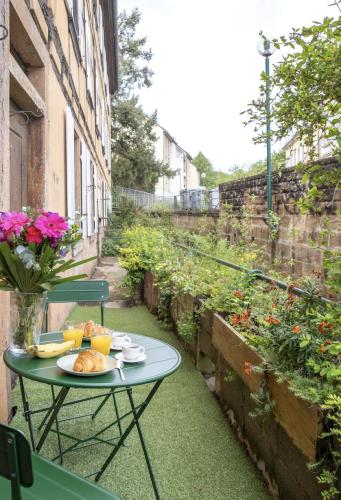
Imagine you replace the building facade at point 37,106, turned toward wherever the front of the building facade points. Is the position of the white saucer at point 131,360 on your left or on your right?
on your right

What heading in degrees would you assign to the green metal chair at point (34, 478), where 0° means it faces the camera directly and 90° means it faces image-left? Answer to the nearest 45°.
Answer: approximately 225°

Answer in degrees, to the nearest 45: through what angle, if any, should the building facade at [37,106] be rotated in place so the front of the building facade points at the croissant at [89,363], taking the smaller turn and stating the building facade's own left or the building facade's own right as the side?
approximately 90° to the building facade's own right

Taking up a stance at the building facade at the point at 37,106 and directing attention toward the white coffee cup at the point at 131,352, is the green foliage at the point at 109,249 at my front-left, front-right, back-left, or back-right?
back-left

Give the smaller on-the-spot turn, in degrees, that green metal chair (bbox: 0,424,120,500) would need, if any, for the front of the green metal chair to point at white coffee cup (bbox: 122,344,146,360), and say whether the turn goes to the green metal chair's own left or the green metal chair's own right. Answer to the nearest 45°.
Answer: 0° — it already faces it

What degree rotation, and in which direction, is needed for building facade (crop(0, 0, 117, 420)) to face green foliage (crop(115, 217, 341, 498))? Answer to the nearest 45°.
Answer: approximately 45° to its right

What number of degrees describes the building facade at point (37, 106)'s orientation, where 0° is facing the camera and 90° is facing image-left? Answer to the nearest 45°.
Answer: approximately 270°

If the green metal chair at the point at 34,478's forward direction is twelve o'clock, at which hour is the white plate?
The white plate is roughly at 11 o'clock from the green metal chair.
